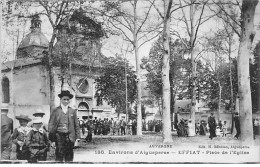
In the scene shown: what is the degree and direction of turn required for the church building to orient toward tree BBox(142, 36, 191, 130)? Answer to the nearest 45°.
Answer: approximately 90° to its left

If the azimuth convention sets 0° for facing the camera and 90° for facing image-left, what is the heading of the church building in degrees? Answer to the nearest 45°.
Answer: approximately 315°

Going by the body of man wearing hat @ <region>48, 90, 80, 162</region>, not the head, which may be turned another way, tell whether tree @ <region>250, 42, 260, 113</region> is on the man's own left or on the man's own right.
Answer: on the man's own left

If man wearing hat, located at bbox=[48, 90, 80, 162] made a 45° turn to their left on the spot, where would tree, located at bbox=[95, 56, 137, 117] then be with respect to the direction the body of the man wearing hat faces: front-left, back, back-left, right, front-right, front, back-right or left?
back-left

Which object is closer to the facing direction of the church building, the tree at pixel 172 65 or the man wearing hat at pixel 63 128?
the man wearing hat

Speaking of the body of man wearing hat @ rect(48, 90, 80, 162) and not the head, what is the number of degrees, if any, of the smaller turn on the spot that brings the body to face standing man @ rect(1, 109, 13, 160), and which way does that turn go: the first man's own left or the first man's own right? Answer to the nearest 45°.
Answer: approximately 135° to the first man's own right
